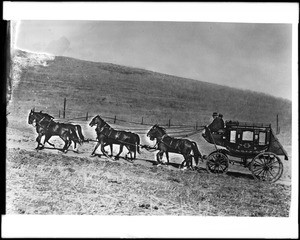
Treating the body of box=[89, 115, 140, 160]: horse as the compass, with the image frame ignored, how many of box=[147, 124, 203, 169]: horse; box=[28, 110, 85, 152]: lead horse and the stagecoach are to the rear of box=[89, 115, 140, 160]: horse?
2

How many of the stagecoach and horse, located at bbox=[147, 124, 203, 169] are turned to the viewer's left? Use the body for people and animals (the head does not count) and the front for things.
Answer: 2

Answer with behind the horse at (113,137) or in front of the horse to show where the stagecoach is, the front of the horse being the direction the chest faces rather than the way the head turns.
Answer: behind

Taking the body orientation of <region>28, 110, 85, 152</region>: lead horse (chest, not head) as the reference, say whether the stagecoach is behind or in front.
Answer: behind

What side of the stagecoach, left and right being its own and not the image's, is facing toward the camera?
left

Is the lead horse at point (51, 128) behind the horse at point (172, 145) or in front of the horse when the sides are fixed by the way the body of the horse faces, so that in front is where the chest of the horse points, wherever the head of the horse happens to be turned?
in front

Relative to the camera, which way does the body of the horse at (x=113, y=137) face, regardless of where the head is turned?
to the viewer's left

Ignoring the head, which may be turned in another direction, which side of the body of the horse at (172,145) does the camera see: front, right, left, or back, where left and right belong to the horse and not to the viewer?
left

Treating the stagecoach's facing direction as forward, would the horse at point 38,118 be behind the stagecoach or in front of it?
in front

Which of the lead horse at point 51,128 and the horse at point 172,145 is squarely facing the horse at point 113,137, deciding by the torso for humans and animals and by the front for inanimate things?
the horse at point 172,145

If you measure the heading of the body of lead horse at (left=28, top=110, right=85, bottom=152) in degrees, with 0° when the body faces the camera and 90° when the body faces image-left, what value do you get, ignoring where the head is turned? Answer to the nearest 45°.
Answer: approximately 90°

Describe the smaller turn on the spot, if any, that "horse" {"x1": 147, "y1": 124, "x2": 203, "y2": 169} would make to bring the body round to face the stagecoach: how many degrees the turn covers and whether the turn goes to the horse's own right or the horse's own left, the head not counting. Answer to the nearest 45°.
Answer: approximately 180°
